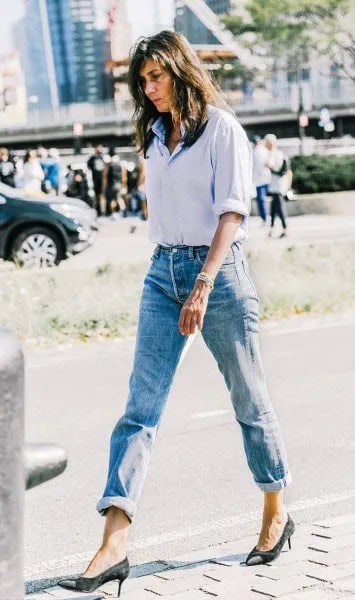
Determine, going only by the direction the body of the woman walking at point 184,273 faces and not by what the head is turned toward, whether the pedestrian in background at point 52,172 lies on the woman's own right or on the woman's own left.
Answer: on the woman's own right

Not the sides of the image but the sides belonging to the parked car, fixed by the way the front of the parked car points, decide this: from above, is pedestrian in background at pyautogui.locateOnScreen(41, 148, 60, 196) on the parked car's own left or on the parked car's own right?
on the parked car's own left

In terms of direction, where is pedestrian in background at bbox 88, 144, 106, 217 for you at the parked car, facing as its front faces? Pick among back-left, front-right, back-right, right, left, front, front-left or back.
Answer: left

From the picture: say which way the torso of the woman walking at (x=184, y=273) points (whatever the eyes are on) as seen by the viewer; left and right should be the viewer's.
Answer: facing the viewer and to the left of the viewer

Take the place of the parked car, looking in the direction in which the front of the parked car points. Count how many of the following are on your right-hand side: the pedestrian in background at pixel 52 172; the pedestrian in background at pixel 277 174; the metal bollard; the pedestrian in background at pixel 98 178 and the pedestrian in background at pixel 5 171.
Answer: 1

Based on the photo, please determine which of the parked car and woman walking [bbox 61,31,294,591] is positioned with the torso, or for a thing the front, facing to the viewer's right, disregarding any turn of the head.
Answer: the parked car

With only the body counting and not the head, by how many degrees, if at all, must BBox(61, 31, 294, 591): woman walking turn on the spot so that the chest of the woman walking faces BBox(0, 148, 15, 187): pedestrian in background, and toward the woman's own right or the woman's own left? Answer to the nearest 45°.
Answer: approximately 135° to the woman's own right

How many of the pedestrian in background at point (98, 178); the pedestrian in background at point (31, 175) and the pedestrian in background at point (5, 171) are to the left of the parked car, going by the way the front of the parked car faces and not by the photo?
3

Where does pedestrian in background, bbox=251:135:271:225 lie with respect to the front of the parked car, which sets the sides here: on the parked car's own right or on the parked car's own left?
on the parked car's own left

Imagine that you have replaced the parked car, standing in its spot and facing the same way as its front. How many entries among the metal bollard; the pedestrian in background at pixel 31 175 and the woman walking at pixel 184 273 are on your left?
1

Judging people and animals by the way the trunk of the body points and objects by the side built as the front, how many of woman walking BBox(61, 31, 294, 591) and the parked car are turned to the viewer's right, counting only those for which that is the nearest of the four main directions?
1

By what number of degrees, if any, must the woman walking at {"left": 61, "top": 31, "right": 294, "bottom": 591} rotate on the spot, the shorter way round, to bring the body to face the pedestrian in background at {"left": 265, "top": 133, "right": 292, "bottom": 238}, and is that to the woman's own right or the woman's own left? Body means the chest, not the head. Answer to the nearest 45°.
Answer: approximately 135° to the woman's own right

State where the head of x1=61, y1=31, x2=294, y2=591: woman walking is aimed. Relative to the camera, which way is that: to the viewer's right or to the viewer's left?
to the viewer's left

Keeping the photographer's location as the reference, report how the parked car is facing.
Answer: facing to the right of the viewer

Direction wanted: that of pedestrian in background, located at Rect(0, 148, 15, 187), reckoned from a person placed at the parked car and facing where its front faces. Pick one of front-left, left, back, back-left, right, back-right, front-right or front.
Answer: left
